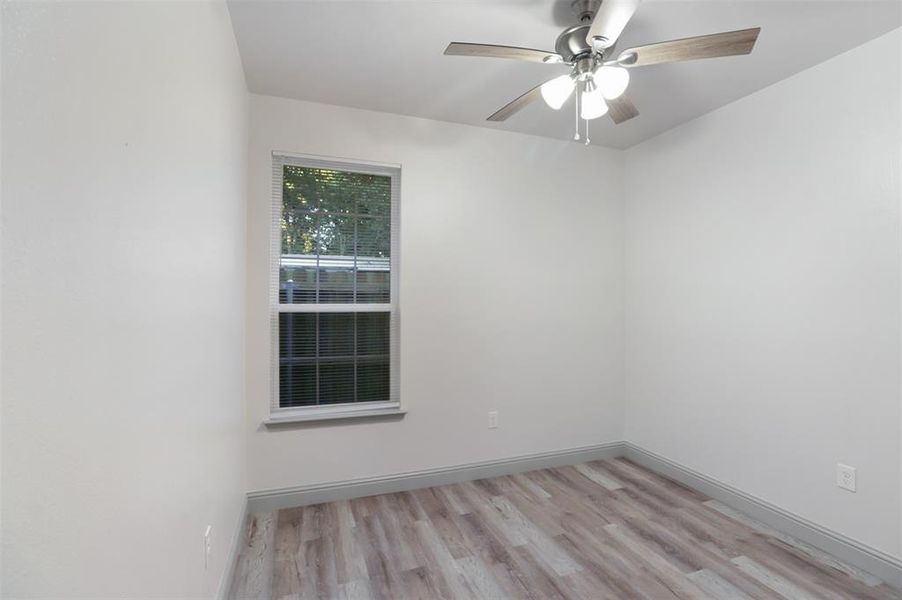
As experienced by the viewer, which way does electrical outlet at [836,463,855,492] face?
facing the viewer and to the left of the viewer

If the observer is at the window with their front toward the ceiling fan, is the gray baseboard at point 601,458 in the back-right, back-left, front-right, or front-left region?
front-left
